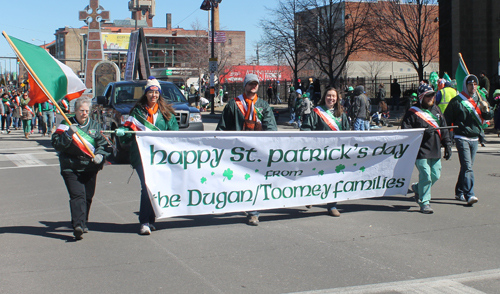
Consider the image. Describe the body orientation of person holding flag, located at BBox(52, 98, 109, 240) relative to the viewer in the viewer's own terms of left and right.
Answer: facing the viewer

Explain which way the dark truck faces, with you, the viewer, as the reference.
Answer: facing the viewer and to the right of the viewer

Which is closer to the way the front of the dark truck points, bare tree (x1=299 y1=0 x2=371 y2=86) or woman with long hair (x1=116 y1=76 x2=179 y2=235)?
the woman with long hair

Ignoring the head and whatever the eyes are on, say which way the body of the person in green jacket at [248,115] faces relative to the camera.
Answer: toward the camera

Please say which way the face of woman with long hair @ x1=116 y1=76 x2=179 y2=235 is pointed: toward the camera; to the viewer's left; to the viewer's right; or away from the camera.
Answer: toward the camera

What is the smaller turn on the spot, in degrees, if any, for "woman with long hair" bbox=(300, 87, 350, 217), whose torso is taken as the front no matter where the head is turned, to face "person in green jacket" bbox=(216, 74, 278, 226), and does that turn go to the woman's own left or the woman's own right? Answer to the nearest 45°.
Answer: approximately 45° to the woman's own right

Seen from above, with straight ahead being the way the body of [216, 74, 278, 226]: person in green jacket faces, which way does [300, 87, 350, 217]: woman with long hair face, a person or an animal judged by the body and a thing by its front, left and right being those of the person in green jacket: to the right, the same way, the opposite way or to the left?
the same way

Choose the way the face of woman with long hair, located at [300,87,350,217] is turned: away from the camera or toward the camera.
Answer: toward the camera

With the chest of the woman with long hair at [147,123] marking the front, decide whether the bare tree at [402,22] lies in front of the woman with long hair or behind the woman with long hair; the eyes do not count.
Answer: behind

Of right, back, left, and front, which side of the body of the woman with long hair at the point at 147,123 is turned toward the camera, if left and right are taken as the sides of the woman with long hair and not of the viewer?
front
